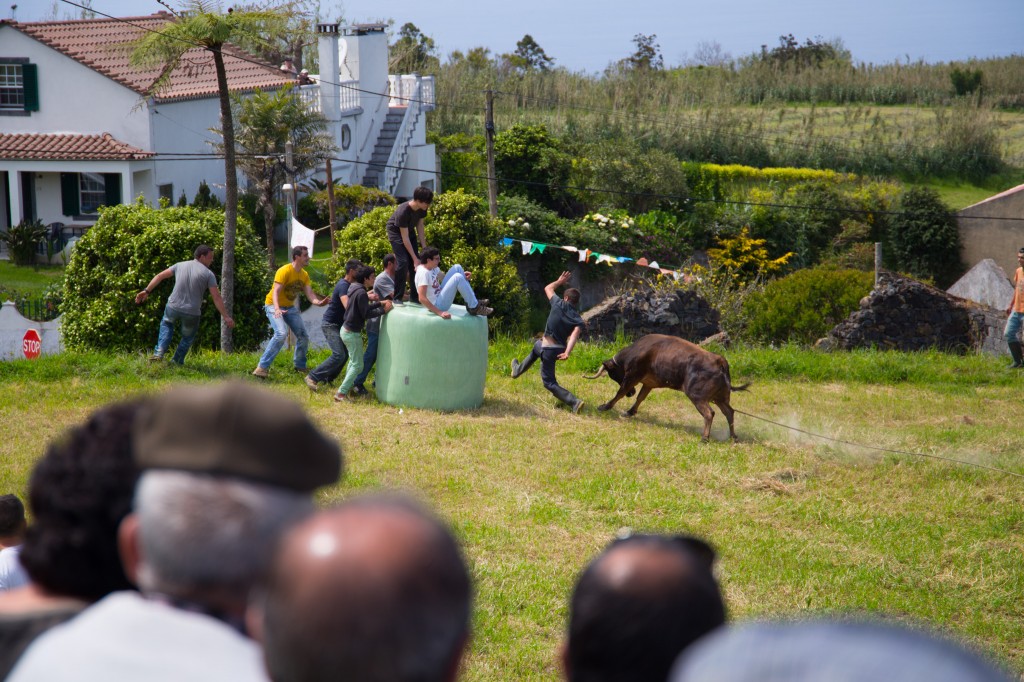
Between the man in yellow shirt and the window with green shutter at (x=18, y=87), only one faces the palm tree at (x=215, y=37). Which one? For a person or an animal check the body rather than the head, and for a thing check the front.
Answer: the window with green shutter

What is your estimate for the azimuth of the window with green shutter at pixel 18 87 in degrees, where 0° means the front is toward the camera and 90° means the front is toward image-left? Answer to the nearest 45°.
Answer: approximately 0°

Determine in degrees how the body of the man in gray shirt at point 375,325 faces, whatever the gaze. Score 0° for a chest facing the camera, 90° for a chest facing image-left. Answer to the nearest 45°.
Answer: approximately 270°

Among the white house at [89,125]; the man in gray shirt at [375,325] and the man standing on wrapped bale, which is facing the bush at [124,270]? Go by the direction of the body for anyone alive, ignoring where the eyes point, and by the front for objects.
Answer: the white house

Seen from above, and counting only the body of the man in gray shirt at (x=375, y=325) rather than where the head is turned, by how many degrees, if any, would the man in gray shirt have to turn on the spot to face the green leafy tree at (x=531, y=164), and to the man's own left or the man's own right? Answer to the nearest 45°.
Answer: approximately 90° to the man's own left

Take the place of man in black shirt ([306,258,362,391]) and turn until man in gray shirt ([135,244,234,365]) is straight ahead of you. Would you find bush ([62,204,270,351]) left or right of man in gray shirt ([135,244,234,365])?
right

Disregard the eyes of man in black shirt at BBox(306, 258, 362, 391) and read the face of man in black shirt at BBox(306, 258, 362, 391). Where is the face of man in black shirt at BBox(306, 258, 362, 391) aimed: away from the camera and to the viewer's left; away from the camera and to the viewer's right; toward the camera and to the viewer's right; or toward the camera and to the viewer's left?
away from the camera and to the viewer's right

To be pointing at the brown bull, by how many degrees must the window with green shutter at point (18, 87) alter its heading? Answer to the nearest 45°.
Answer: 0° — it already faces it

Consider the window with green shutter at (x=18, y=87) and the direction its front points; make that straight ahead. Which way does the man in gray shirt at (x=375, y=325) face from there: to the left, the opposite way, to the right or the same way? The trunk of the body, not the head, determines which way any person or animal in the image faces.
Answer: to the left

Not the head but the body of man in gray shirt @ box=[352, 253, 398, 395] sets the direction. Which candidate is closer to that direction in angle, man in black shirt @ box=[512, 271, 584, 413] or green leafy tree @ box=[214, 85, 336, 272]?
the man in black shirt

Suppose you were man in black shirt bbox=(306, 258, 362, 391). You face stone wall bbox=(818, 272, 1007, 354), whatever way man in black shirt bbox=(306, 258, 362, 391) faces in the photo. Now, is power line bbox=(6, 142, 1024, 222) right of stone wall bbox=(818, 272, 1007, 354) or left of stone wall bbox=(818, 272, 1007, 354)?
left

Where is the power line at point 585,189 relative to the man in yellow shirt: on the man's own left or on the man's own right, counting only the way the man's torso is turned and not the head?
on the man's own left

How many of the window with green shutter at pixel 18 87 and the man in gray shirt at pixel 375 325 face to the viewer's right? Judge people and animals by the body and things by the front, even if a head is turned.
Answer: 1

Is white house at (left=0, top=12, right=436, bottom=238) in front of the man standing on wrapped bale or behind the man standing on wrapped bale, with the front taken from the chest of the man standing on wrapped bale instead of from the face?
behind
